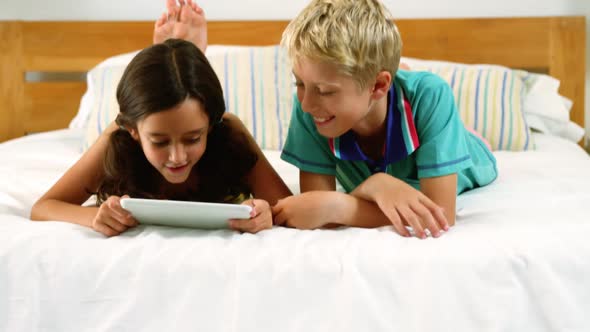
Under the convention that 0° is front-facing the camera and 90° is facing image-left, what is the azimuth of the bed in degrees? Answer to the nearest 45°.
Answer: approximately 0°
